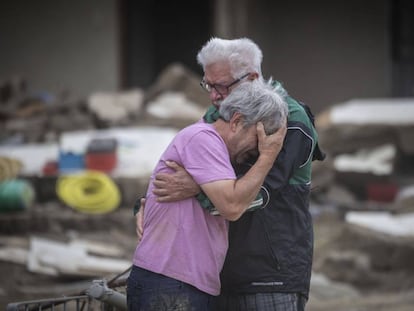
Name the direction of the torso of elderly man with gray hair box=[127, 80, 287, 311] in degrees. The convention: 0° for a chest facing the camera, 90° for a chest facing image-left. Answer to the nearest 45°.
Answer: approximately 270°

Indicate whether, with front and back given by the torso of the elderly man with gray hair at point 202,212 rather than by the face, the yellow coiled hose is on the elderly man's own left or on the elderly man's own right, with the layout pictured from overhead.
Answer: on the elderly man's own left

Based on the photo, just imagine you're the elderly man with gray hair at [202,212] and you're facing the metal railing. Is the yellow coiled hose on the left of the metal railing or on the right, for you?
right

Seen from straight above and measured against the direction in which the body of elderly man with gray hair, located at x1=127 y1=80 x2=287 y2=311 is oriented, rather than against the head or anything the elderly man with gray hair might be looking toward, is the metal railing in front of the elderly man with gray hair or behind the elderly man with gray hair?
behind
